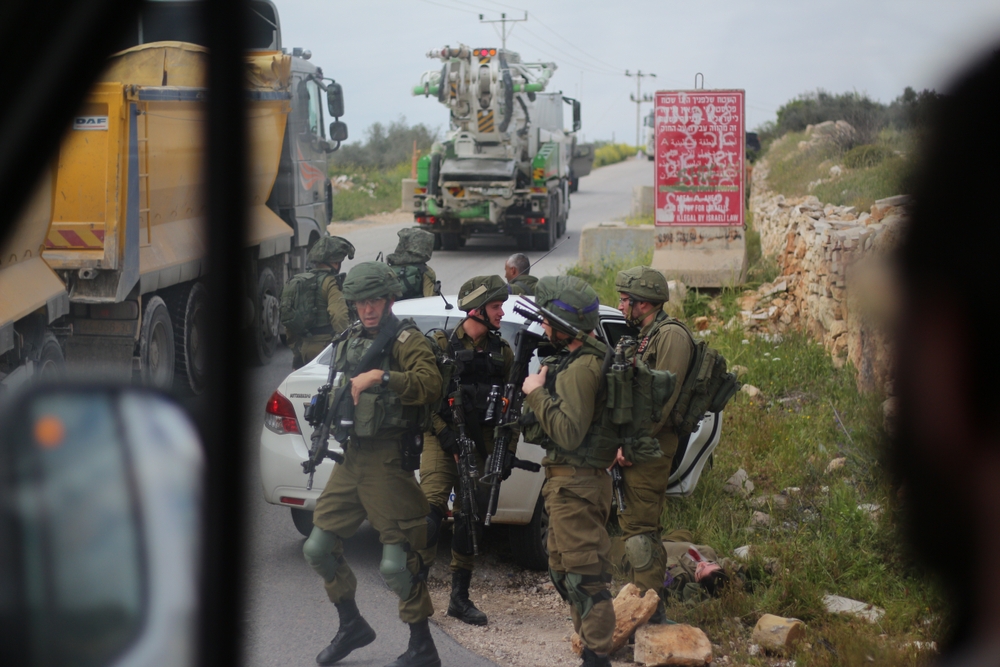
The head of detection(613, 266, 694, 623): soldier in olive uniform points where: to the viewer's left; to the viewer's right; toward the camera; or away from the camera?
to the viewer's left

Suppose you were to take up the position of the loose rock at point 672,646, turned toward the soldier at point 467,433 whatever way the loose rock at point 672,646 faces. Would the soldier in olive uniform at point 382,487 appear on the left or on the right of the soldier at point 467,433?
left

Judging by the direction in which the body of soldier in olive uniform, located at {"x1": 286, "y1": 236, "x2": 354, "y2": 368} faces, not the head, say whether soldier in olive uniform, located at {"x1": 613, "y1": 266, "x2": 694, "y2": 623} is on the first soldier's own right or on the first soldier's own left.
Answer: on the first soldier's own right

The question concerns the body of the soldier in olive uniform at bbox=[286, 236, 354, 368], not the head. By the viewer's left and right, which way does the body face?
facing to the right of the viewer

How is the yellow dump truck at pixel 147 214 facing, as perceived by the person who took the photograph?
facing away from the viewer and to the right of the viewer

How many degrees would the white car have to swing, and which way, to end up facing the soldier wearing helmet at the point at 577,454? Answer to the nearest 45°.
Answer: approximately 90° to its right

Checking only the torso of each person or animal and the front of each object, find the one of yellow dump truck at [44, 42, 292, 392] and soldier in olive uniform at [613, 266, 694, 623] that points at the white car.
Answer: the soldier in olive uniform

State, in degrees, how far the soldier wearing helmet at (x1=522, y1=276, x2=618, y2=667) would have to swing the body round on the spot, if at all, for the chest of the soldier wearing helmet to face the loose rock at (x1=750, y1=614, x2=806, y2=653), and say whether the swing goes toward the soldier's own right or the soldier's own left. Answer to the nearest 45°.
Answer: approximately 180°

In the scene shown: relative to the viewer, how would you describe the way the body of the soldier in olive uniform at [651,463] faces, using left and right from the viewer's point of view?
facing to the left of the viewer
